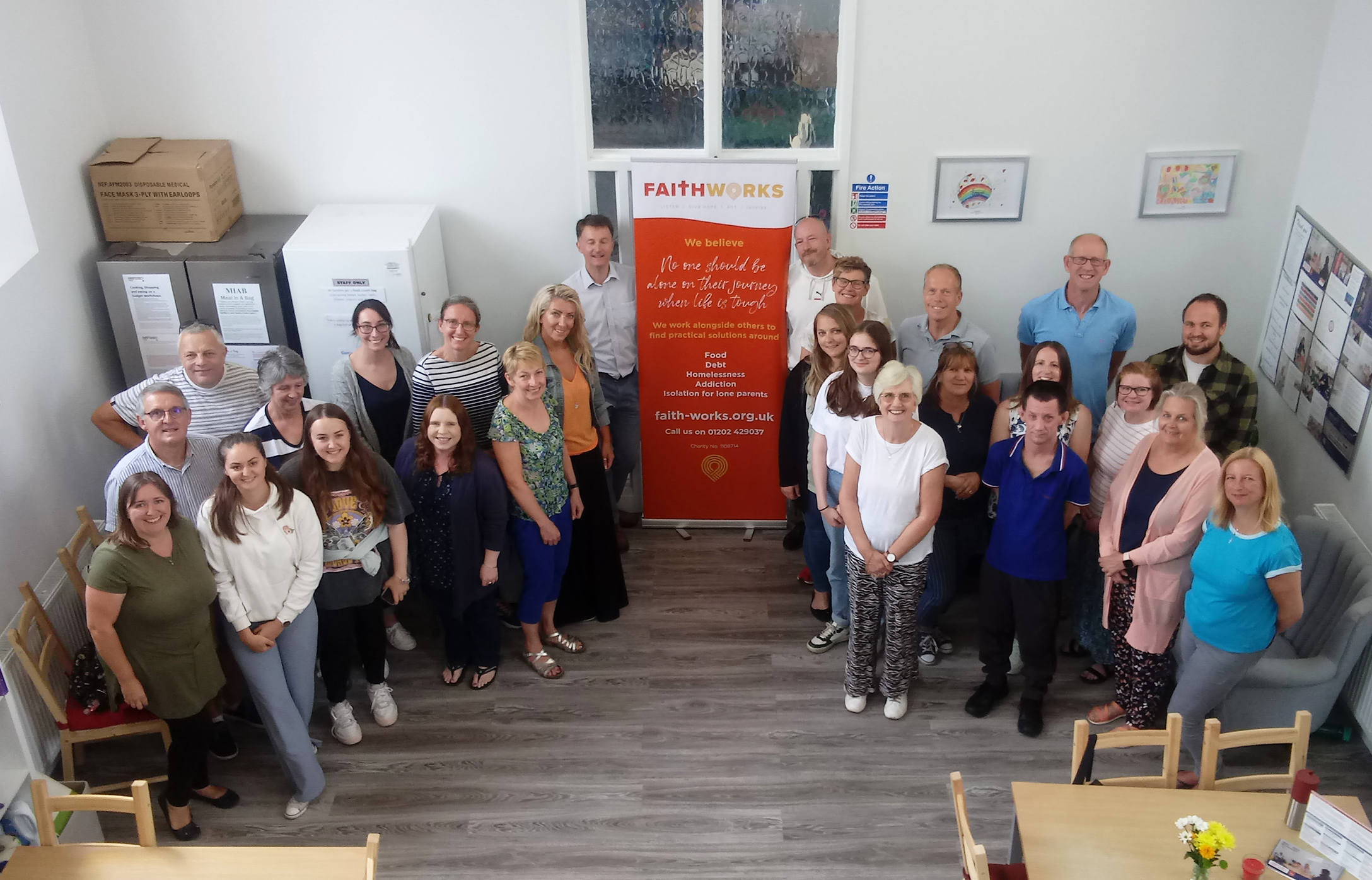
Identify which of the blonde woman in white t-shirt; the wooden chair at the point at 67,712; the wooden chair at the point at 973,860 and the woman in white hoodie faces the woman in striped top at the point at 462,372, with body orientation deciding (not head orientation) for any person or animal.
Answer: the wooden chair at the point at 67,712

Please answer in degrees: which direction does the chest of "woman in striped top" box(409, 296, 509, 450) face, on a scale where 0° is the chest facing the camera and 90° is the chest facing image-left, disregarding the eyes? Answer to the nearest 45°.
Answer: approximately 0°

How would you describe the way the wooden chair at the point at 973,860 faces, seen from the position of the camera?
facing to the right of the viewer

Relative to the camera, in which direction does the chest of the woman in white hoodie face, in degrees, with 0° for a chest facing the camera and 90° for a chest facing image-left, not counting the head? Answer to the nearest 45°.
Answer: approximately 0°
